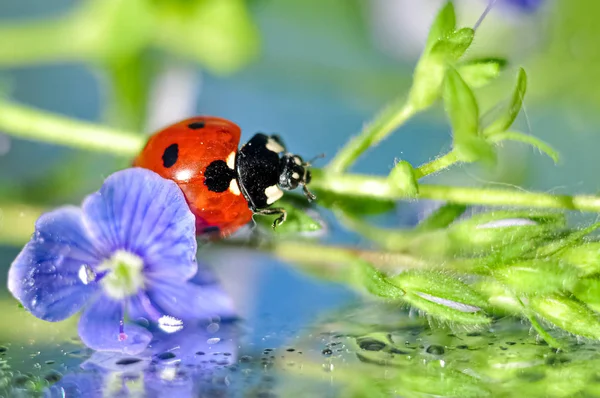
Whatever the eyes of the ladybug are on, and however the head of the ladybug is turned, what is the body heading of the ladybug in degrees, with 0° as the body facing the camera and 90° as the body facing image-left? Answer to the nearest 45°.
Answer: approximately 270°
